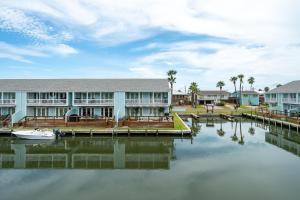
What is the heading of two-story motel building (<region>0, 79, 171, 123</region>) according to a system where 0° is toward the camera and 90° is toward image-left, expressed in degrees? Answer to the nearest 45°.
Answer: approximately 0°

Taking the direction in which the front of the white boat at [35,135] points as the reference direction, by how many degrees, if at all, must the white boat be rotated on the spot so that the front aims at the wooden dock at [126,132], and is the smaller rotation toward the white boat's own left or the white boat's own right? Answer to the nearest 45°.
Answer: approximately 180°

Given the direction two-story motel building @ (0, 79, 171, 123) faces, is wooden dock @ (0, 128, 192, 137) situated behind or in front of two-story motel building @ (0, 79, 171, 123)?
in front

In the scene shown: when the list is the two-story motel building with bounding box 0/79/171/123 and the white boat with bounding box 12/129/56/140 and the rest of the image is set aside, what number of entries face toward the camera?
1

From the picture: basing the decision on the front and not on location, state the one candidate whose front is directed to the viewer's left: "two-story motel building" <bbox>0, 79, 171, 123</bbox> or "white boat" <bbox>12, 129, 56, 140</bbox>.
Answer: the white boat

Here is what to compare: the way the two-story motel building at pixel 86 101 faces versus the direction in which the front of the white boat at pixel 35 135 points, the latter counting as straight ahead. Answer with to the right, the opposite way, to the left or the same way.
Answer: to the left

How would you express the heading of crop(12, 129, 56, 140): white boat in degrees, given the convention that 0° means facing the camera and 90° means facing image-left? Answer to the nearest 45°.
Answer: approximately 90°

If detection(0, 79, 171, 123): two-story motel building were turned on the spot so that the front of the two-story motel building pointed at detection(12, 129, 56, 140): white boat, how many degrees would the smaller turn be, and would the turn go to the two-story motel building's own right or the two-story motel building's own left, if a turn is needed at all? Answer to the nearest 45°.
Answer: approximately 45° to the two-story motel building's own right
